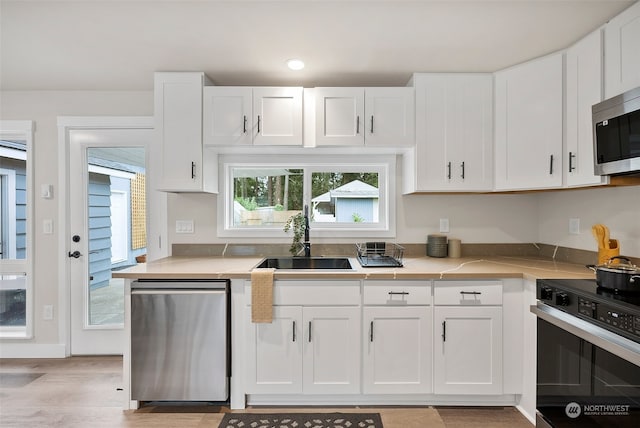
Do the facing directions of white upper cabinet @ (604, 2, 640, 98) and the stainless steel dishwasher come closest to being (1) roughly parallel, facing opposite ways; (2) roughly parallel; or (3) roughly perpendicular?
roughly perpendicular

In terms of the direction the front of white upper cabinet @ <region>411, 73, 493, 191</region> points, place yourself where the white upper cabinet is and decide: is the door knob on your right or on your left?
on your right

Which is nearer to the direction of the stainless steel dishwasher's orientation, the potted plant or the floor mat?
the floor mat

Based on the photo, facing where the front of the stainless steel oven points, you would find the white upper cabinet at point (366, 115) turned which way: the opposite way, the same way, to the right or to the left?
to the left

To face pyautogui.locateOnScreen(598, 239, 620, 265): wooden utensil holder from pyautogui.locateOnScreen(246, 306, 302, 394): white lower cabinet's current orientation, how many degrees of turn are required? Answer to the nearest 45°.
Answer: approximately 90° to its left

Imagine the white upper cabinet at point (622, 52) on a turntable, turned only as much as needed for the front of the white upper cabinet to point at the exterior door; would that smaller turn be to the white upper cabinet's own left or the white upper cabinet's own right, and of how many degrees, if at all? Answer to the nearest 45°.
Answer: approximately 45° to the white upper cabinet's own right

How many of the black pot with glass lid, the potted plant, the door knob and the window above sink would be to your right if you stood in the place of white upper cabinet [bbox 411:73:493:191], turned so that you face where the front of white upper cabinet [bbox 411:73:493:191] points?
3
